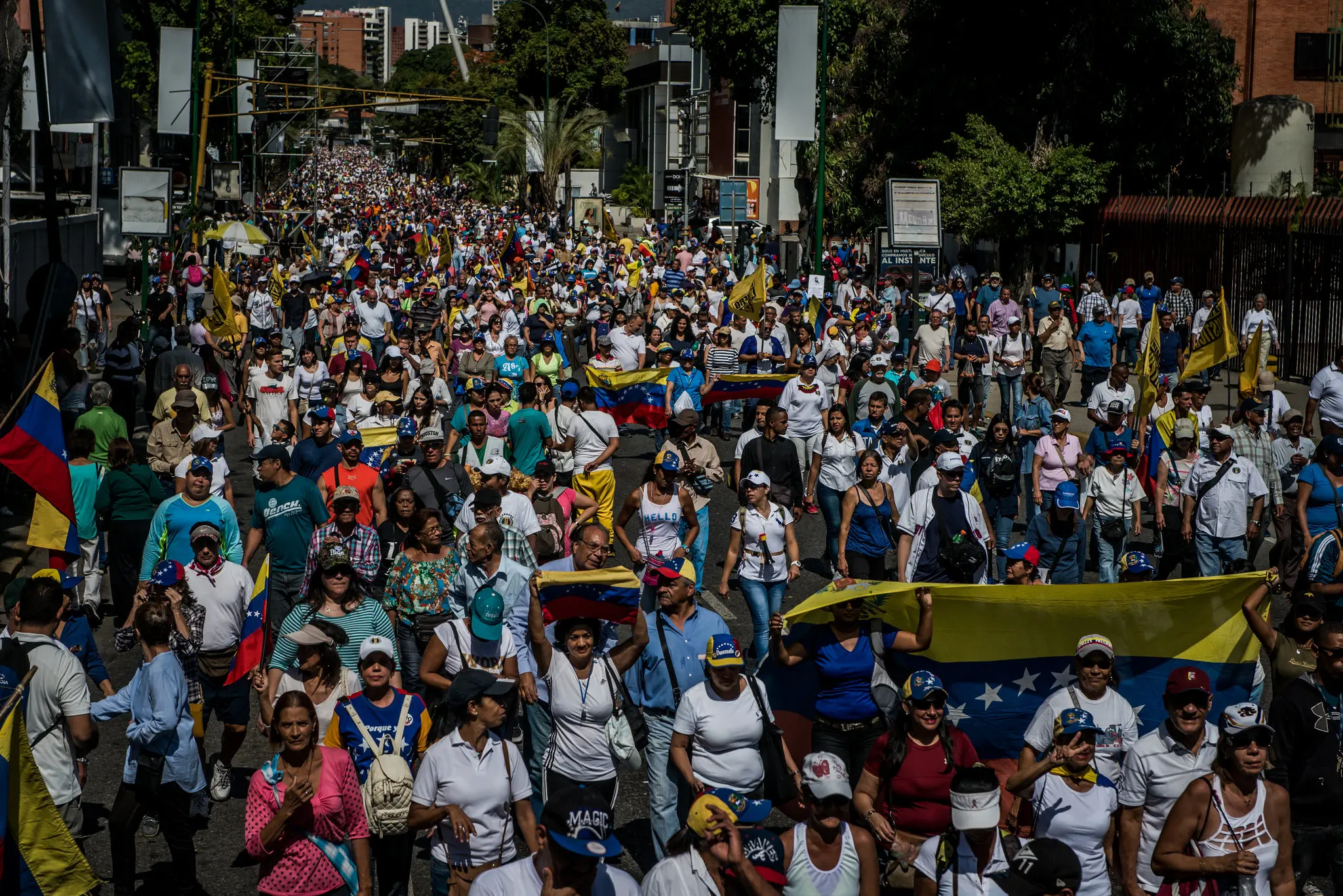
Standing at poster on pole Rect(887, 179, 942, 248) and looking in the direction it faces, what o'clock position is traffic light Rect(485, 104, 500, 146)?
The traffic light is roughly at 5 o'clock from the poster on pole.

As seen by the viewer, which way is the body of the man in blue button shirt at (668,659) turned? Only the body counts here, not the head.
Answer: toward the camera

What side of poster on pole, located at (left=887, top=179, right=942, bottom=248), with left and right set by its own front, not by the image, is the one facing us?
front

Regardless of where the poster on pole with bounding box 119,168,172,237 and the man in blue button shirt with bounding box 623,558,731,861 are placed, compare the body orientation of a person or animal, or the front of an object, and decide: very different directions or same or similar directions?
same or similar directions

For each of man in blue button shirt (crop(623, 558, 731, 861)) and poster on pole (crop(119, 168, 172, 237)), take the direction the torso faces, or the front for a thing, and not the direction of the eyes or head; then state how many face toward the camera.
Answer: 2

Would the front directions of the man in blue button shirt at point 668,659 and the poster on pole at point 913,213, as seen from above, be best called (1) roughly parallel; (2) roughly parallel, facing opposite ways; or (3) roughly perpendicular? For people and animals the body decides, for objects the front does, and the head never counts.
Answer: roughly parallel

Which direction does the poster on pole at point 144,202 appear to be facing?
toward the camera

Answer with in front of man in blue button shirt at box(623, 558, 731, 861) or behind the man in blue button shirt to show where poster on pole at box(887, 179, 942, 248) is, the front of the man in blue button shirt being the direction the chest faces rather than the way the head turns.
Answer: behind

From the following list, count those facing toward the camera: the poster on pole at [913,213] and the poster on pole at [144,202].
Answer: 2

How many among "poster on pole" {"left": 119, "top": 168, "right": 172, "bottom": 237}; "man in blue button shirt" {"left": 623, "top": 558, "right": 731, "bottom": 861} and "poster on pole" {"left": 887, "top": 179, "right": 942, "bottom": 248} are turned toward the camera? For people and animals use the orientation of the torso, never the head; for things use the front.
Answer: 3

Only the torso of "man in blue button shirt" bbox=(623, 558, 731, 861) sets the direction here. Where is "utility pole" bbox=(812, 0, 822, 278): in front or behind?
behind

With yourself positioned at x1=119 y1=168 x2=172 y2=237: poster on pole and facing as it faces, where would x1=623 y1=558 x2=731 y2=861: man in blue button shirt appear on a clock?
The man in blue button shirt is roughly at 12 o'clock from the poster on pole.

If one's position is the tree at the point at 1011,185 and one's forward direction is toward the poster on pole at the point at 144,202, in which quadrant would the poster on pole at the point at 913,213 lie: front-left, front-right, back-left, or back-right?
front-left

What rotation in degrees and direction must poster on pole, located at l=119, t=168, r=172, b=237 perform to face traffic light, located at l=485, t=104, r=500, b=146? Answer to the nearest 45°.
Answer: approximately 135° to its left

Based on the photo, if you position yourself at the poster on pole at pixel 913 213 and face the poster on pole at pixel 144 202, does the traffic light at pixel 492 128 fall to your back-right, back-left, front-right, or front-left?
front-right
